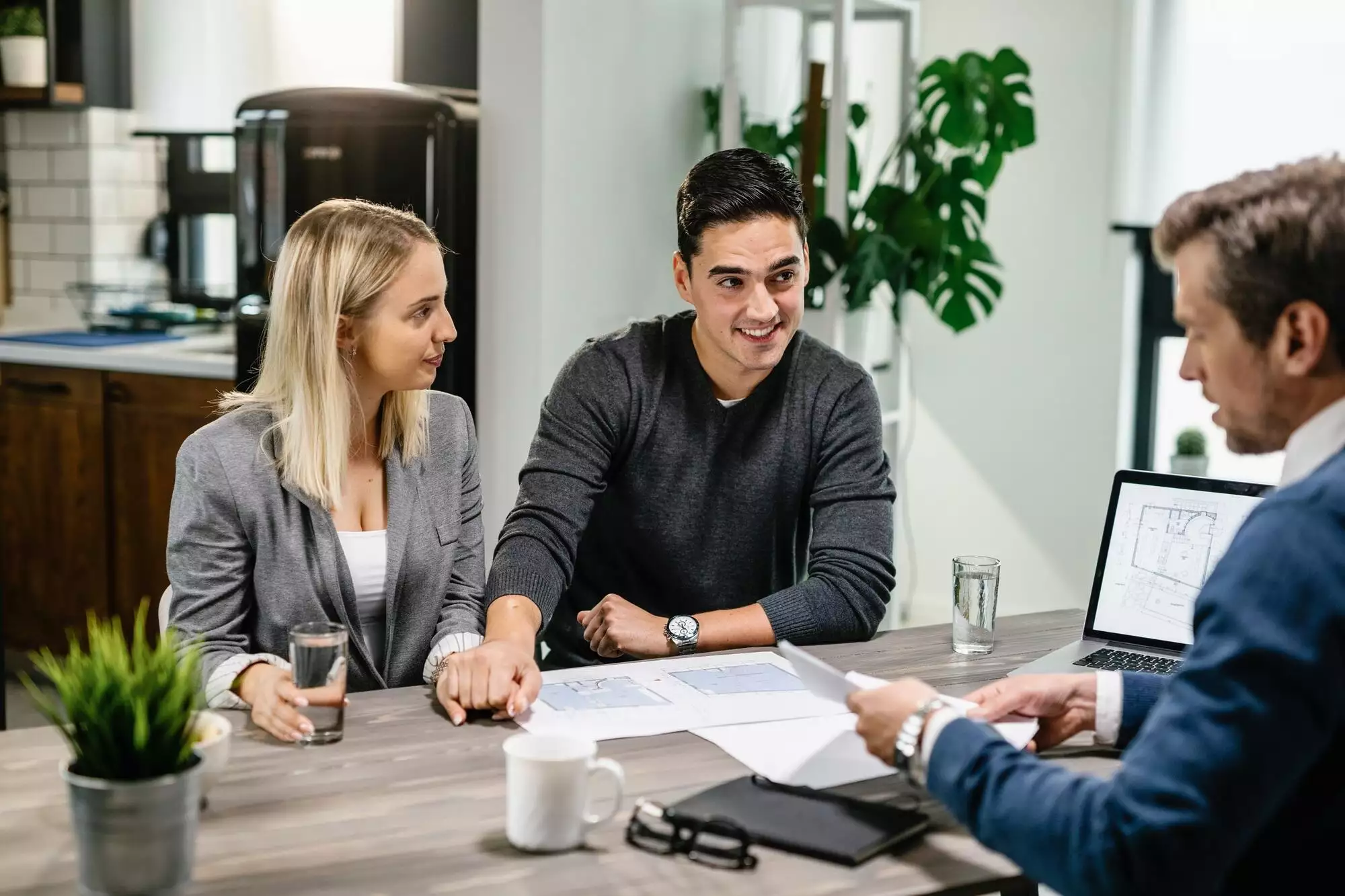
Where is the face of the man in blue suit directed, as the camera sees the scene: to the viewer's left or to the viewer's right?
to the viewer's left

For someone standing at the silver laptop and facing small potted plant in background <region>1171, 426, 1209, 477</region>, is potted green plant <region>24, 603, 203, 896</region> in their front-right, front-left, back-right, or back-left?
back-left

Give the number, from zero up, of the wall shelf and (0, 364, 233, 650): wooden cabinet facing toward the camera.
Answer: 2

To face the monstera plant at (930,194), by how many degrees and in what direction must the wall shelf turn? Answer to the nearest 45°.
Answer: approximately 45° to its left

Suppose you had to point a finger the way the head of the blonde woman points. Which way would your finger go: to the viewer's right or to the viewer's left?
to the viewer's right

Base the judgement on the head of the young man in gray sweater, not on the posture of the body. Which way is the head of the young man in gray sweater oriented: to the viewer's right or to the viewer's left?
to the viewer's right

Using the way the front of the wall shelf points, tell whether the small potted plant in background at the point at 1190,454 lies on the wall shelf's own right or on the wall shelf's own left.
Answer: on the wall shelf's own left
